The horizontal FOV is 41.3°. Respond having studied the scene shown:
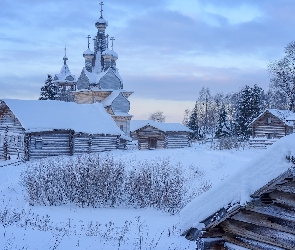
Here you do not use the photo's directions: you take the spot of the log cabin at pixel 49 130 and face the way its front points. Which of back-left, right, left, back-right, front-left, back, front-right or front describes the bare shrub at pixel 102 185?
front-left

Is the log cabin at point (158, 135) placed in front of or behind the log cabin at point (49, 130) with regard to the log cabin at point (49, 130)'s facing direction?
behind

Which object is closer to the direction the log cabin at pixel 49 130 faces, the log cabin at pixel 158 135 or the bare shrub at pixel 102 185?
the bare shrub

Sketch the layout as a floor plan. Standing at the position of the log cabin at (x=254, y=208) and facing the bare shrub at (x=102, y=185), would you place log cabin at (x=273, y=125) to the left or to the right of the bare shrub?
right

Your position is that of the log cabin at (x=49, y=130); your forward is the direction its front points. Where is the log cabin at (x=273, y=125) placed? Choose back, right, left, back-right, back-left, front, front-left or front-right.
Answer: back-left

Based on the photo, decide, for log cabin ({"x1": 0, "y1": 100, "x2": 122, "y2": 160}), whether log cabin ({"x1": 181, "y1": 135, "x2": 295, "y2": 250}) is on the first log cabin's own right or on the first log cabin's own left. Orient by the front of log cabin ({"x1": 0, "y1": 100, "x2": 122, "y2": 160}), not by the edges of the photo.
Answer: on the first log cabin's own left
